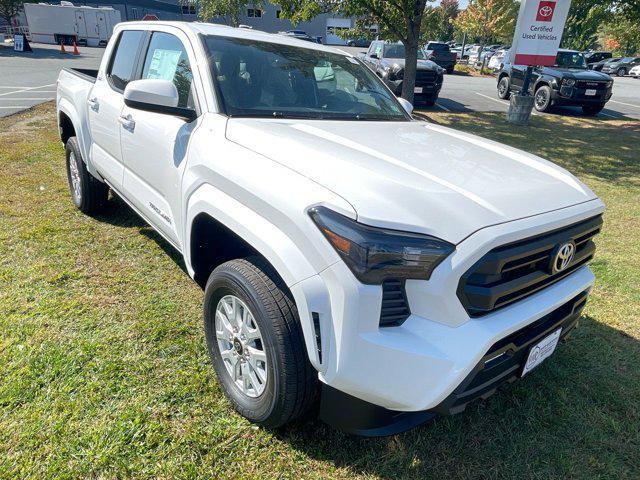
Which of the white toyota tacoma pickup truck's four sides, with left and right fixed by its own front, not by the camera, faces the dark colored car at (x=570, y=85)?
left

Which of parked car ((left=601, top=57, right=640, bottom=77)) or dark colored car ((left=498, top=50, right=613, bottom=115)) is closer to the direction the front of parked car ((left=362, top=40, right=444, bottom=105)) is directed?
the dark colored car

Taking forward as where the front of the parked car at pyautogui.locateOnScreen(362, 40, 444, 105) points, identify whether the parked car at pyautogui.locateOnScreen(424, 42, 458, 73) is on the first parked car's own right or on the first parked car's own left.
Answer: on the first parked car's own left

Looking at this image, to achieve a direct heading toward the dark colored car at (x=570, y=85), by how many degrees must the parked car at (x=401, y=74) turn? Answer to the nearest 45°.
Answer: approximately 45° to its left

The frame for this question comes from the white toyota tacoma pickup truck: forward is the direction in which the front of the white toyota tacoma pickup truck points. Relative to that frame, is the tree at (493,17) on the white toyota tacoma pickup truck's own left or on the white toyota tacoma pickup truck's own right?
on the white toyota tacoma pickup truck's own left

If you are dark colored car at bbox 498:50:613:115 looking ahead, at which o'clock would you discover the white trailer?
The white trailer is roughly at 5 o'clock from the dark colored car.
